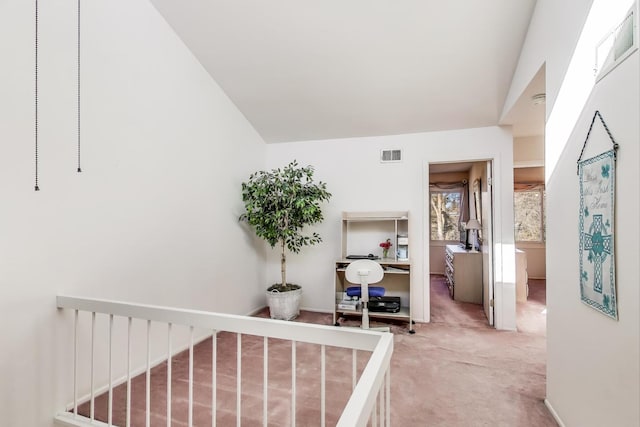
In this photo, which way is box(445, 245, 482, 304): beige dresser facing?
to the viewer's left

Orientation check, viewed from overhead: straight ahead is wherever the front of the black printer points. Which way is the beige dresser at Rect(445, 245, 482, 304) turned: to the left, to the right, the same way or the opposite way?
to the right

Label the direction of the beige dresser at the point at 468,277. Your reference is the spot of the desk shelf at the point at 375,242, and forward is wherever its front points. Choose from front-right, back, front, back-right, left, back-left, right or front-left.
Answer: back-left

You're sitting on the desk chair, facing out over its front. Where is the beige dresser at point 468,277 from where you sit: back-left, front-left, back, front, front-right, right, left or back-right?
front-right

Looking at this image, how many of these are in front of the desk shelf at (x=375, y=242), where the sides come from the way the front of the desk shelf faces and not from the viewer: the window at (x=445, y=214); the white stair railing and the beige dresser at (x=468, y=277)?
1

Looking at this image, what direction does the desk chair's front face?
away from the camera

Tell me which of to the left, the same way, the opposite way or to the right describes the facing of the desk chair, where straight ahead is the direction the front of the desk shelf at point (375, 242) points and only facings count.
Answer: the opposite way

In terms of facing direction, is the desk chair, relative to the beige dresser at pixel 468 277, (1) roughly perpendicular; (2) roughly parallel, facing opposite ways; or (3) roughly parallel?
roughly perpendicular

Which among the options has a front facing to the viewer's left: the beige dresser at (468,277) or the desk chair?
the beige dresser

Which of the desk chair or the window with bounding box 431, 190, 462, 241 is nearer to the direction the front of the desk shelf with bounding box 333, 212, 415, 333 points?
the desk chair

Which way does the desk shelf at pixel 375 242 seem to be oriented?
toward the camera
